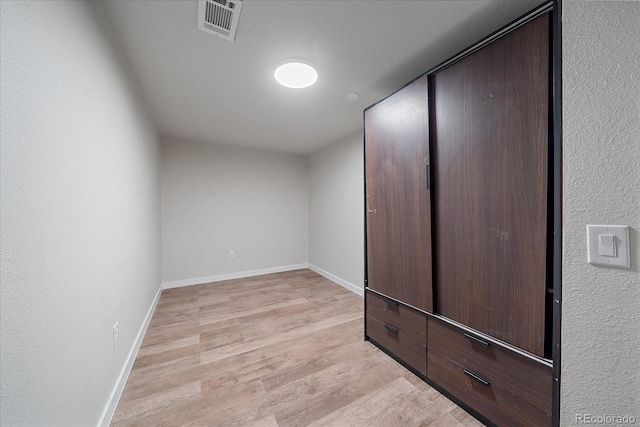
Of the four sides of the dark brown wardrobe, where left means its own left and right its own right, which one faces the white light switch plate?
left

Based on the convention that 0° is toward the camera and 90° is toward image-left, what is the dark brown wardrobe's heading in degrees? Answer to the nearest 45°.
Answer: approximately 45°

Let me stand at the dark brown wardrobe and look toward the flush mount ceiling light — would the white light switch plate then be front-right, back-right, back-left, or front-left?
back-left

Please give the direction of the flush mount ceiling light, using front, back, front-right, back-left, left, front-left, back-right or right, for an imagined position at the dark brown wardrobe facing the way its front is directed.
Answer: front-right

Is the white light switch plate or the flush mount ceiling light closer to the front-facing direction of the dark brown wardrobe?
the flush mount ceiling light
